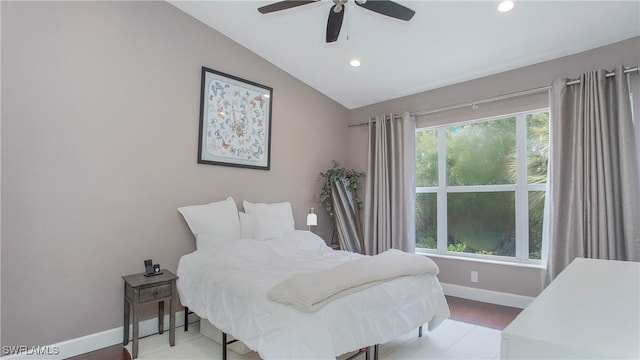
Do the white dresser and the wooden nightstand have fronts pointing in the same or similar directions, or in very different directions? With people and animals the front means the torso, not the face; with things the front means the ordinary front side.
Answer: very different directions

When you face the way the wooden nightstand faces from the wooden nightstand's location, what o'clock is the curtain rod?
The curtain rod is roughly at 11 o'clock from the wooden nightstand.

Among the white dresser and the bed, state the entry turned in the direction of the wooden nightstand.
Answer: the white dresser

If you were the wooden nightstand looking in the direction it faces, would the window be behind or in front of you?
in front

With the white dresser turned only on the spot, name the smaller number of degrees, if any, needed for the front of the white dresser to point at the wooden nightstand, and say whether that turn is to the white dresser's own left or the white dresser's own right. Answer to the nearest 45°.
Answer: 0° — it already faces it

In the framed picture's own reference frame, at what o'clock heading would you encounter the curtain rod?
The curtain rod is roughly at 11 o'clock from the framed picture.

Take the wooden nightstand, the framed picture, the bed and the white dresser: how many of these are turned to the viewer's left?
1

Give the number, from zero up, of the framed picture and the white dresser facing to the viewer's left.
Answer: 1

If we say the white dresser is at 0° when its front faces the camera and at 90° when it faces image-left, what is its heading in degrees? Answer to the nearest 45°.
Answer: approximately 90°

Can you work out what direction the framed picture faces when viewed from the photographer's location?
facing the viewer and to the right of the viewer

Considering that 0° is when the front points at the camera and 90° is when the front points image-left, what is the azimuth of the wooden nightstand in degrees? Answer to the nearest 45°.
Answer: approximately 315°
